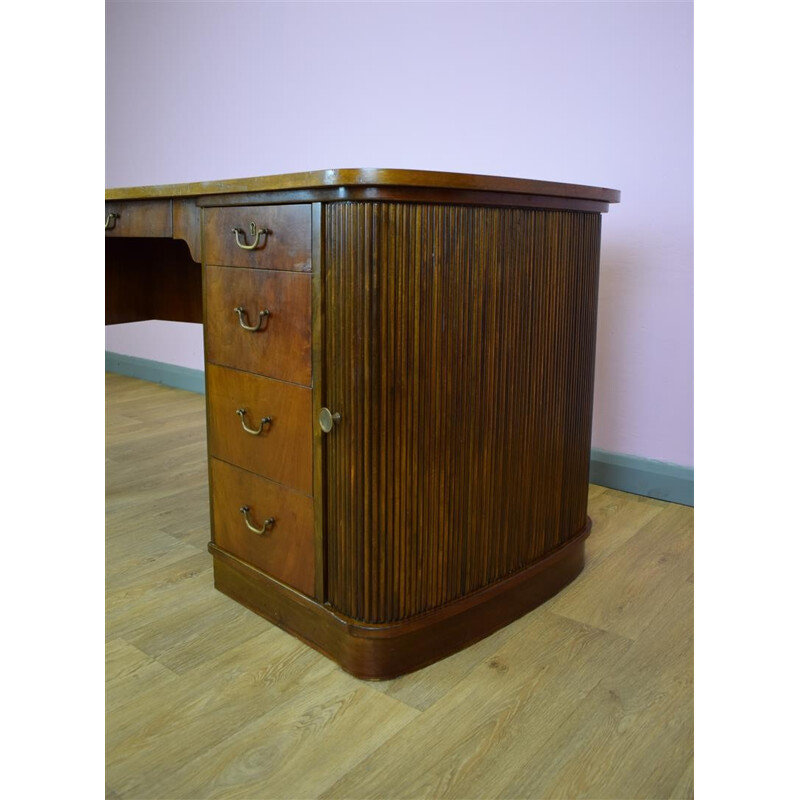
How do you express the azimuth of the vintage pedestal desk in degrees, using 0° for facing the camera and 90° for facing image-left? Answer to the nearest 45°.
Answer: approximately 45°
